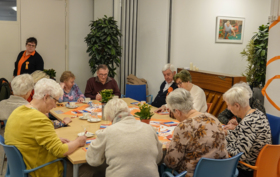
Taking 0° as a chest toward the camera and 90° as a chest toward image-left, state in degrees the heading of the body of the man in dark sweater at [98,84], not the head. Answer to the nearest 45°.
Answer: approximately 0°

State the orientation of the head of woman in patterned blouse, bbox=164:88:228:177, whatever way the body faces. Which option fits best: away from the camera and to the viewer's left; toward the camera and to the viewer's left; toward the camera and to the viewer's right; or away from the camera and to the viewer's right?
away from the camera and to the viewer's left

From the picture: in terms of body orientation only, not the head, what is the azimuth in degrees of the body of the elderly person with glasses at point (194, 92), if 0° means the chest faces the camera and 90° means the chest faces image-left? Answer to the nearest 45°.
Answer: approximately 90°

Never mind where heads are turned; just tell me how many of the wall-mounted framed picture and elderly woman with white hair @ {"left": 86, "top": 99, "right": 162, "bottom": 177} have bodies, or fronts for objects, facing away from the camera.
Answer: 1

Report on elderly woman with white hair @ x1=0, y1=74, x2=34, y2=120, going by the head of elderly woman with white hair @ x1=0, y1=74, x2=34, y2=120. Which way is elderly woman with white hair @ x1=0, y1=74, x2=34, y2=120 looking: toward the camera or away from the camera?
away from the camera

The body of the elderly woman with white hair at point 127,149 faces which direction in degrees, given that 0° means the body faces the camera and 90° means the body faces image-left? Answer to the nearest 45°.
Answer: approximately 180°

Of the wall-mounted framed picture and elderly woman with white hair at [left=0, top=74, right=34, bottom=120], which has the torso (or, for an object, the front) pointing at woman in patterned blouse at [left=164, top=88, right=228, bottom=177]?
the wall-mounted framed picture
